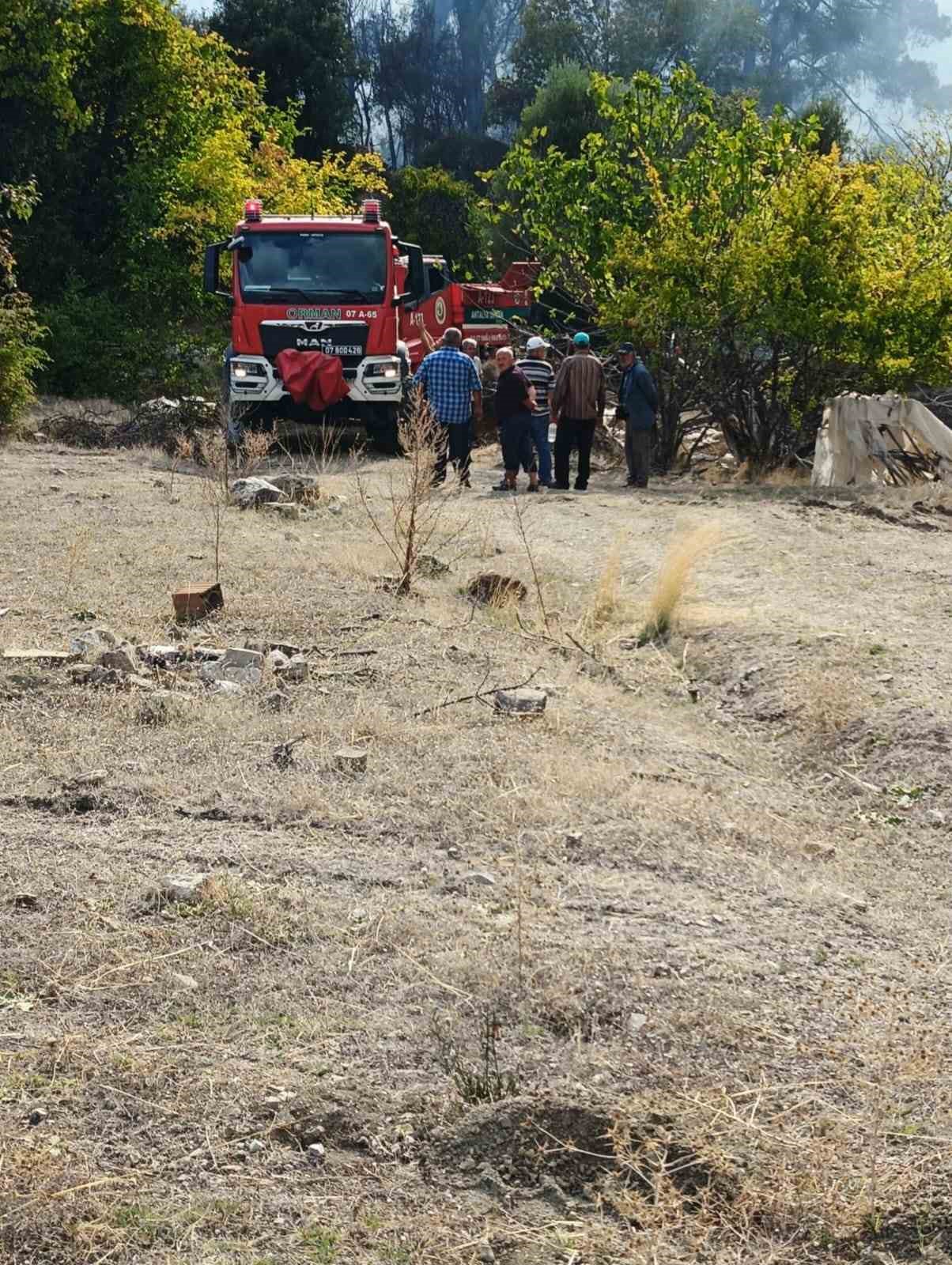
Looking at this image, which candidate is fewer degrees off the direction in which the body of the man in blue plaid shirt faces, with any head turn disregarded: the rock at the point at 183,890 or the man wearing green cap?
the man wearing green cap

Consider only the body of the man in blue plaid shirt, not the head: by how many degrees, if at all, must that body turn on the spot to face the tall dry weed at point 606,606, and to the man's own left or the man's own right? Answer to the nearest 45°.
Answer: approximately 180°

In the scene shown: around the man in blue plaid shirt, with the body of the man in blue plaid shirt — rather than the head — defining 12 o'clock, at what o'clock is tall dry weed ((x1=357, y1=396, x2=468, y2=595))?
The tall dry weed is roughly at 6 o'clock from the man in blue plaid shirt.

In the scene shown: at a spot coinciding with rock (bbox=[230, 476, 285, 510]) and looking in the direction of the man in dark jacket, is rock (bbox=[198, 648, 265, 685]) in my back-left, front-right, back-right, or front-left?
back-right

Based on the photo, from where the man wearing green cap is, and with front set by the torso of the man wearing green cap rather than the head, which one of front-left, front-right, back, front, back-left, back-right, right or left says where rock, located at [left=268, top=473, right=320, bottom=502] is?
back-left

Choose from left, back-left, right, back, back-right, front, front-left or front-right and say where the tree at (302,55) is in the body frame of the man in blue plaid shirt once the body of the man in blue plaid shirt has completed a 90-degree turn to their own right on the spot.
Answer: left

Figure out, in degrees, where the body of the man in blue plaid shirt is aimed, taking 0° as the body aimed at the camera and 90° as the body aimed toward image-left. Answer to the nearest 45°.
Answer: approximately 180°

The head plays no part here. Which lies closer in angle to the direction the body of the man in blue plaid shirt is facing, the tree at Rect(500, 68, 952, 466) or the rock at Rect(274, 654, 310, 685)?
the tree

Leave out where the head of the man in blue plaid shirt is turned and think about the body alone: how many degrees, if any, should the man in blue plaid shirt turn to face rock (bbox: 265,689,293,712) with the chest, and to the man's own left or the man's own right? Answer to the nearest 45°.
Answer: approximately 180°

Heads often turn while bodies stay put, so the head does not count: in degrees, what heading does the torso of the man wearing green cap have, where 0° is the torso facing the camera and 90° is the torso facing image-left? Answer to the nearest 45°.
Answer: approximately 180°

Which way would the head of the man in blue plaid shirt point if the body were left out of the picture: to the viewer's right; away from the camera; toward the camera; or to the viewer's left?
away from the camera
